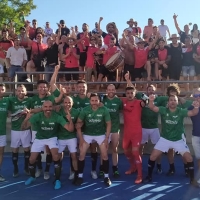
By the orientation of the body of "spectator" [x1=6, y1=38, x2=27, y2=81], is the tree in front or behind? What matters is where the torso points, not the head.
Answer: behind

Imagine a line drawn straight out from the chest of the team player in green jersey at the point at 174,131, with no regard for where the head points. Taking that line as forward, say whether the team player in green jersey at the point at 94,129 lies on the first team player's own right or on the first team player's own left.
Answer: on the first team player's own right

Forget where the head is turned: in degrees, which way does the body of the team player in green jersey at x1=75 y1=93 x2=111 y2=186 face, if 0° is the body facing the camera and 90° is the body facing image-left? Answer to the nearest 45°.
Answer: approximately 0°

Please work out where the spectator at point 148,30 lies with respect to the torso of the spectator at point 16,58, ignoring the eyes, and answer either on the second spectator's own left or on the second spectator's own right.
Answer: on the second spectator's own left

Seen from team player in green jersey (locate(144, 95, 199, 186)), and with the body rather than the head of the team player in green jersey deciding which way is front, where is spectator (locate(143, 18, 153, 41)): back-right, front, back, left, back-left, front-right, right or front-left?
back

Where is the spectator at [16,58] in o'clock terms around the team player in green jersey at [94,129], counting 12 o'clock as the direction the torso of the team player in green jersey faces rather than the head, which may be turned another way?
The spectator is roughly at 5 o'clock from the team player in green jersey.

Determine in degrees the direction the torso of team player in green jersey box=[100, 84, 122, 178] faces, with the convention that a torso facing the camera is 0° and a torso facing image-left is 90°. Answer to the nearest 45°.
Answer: approximately 0°

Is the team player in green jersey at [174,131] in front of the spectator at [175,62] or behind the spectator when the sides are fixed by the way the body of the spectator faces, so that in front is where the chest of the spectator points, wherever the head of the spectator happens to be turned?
in front
